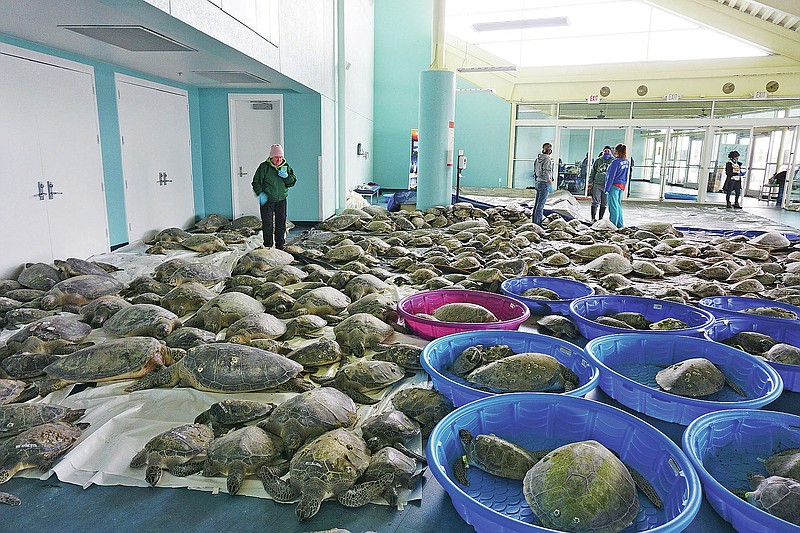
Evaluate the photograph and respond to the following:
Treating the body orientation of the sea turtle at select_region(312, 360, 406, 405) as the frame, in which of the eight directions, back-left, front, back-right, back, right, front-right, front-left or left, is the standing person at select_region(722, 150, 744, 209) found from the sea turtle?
back

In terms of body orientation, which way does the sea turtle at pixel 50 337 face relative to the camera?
to the viewer's left

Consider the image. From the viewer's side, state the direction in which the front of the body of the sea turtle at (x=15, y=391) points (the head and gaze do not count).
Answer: to the viewer's right

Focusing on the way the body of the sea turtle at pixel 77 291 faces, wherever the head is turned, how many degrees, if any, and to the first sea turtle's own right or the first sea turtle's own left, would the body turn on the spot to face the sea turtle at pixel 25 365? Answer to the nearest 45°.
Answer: approximately 45° to the first sea turtle's own left

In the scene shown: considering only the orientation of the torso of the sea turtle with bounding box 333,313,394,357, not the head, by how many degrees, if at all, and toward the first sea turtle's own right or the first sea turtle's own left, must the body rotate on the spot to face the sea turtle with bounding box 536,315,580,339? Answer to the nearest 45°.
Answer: approximately 90° to the first sea turtle's own left

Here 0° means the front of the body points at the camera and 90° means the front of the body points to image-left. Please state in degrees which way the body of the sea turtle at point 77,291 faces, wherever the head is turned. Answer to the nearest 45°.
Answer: approximately 45°

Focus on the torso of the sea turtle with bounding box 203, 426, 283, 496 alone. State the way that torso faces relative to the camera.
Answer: toward the camera

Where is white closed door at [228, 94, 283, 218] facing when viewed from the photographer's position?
facing the viewer

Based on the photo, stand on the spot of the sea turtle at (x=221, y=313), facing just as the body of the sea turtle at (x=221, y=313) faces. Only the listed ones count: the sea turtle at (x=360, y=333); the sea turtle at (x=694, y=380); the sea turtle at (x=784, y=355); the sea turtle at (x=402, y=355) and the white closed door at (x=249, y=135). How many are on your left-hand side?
4

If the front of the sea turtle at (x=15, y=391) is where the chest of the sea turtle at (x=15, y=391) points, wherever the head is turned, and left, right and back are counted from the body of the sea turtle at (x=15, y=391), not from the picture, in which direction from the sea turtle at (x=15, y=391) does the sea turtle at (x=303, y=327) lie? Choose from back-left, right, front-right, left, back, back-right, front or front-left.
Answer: front

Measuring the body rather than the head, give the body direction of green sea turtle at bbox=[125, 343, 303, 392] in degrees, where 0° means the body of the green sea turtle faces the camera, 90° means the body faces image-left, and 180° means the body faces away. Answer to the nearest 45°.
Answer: approximately 90°

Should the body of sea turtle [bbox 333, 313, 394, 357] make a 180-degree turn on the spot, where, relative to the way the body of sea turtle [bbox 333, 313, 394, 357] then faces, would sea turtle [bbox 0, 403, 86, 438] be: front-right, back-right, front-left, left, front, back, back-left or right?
back-left

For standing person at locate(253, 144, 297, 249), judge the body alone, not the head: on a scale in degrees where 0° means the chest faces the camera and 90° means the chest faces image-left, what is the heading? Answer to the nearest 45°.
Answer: approximately 0°
